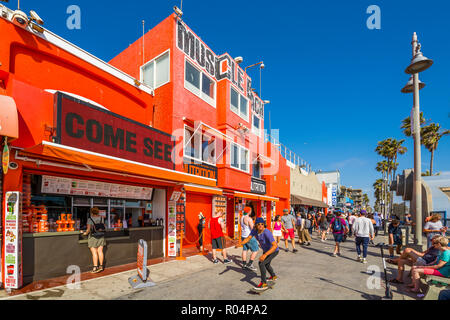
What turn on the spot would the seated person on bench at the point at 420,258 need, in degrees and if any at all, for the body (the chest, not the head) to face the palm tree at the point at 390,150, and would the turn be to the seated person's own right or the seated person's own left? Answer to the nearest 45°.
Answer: approximately 90° to the seated person's own right

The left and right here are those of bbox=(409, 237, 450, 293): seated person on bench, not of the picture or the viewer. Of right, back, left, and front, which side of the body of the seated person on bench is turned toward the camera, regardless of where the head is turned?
left

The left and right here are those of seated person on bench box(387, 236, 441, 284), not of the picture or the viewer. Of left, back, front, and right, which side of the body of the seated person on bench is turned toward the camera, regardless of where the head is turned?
left

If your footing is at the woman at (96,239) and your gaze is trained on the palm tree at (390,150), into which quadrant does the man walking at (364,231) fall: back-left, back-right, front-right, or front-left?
front-right

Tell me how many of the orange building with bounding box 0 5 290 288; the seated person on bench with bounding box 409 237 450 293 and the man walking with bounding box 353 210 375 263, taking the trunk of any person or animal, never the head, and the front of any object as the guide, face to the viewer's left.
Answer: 1

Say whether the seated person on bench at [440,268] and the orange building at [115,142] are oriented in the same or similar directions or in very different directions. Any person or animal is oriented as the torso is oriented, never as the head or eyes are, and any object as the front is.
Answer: very different directions

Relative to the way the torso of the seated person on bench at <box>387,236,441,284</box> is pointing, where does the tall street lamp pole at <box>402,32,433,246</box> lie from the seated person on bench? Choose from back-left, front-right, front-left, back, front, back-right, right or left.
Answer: right
